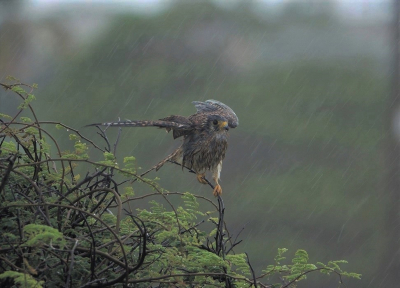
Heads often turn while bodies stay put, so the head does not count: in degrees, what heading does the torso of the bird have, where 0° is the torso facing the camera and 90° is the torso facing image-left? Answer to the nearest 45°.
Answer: approximately 315°
